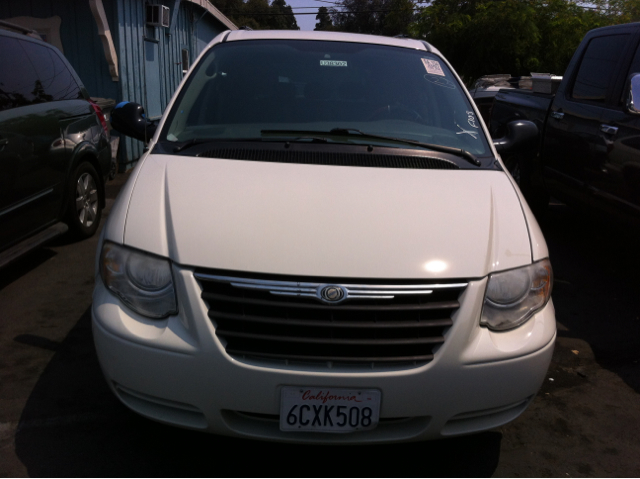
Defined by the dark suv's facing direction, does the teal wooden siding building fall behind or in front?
behind

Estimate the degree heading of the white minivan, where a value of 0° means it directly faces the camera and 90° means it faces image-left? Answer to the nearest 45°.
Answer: approximately 0°

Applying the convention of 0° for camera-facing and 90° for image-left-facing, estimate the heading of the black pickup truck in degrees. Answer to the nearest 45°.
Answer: approximately 315°

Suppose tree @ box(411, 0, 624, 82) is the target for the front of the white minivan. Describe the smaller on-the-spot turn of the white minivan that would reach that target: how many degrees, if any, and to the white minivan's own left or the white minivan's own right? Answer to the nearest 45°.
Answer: approximately 180°

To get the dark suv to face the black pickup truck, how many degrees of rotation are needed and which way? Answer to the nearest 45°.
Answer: approximately 135° to its left

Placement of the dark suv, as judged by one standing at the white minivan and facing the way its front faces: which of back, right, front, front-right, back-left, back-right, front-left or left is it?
back-right

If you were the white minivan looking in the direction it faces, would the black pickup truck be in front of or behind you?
behind

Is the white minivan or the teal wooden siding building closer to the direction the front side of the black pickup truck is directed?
the white minivan

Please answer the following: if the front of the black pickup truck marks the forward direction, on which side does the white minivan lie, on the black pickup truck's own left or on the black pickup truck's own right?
on the black pickup truck's own right

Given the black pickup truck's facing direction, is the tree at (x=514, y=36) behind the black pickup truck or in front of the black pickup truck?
behind
